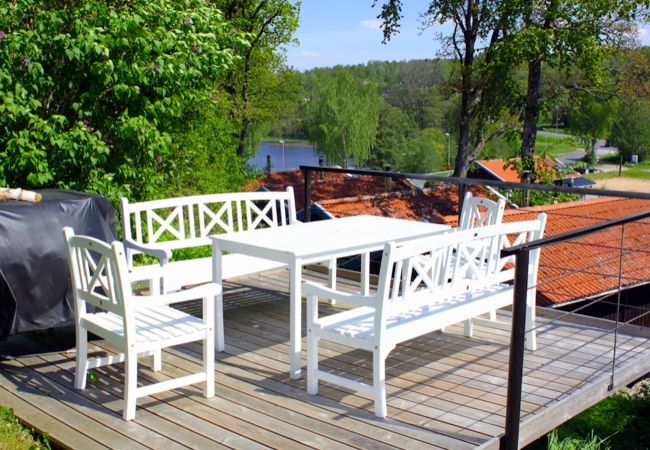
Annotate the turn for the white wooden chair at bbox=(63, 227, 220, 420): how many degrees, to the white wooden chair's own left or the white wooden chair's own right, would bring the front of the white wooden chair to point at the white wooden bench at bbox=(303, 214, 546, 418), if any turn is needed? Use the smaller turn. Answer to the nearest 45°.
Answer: approximately 45° to the white wooden chair's own right

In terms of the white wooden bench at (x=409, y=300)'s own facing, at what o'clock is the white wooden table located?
The white wooden table is roughly at 12 o'clock from the white wooden bench.

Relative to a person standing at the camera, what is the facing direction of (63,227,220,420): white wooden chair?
facing away from the viewer and to the right of the viewer

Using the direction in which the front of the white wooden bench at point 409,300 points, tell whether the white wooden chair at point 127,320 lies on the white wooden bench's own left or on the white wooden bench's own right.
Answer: on the white wooden bench's own left

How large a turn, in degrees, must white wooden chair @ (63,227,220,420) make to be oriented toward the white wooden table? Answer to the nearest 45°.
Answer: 0° — it already faces it

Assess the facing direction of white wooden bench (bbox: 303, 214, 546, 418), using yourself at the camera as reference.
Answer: facing away from the viewer and to the left of the viewer

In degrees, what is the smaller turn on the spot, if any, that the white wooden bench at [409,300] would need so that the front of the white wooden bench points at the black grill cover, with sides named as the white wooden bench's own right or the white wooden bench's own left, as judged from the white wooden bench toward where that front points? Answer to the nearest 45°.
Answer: approximately 45° to the white wooden bench's own left
